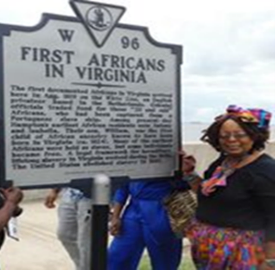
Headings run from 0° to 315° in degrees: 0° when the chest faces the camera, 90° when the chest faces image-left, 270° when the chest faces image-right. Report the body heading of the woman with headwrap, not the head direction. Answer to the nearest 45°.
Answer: approximately 45°

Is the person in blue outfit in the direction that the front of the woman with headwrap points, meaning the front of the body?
no

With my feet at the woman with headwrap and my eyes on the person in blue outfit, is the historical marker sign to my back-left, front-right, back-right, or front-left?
front-left

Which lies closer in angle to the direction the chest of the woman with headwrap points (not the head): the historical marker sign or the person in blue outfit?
the historical marker sign

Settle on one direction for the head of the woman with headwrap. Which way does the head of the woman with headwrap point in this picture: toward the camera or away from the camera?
toward the camera

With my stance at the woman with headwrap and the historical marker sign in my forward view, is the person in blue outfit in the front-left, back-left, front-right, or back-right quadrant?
front-right
